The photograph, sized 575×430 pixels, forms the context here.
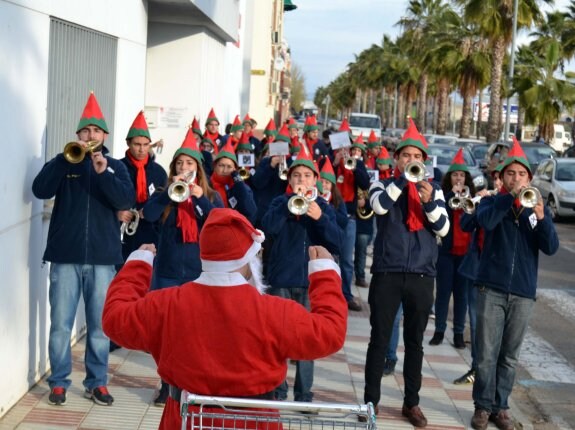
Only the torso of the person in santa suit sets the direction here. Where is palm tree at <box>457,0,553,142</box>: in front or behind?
in front

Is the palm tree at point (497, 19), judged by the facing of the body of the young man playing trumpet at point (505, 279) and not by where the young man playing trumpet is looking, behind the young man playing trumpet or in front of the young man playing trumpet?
behind

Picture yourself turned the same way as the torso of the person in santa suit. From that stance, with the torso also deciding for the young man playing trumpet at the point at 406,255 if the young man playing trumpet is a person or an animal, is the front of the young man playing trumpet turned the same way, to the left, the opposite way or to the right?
the opposite way

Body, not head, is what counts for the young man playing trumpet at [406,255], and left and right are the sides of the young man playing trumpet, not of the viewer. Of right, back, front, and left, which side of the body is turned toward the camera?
front

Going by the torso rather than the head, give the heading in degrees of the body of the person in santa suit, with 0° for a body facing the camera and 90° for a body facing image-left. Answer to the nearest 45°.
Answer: approximately 180°

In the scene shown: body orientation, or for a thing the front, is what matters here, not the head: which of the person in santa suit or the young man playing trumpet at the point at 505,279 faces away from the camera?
the person in santa suit

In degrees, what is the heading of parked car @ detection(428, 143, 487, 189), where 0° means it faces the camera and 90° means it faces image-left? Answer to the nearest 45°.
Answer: approximately 315°

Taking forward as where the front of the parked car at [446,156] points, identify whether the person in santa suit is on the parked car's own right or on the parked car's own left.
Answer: on the parked car's own right

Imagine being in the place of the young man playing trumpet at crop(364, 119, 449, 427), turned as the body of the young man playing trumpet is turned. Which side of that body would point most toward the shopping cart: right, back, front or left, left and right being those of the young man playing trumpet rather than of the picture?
front

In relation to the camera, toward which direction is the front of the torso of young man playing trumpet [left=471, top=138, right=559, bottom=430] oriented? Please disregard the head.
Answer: toward the camera

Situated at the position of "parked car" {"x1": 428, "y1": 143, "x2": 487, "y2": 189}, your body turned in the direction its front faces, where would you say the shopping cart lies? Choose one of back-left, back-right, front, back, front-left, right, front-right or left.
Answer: front-right

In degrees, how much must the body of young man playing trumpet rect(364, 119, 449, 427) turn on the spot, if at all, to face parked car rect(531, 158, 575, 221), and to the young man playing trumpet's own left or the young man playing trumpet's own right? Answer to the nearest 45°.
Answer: approximately 180°

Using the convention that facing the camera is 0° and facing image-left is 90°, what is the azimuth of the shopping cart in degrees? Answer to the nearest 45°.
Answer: approximately 180°
